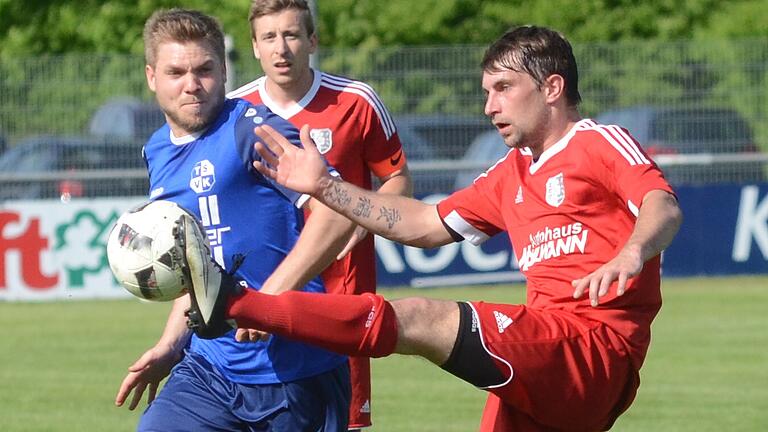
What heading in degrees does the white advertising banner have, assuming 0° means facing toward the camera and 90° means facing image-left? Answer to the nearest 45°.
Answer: approximately 0°

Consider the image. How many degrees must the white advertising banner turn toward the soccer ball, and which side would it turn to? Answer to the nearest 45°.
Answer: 0° — it already faces it

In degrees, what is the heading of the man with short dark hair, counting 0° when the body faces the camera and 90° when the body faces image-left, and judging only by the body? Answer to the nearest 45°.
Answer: approximately 45°

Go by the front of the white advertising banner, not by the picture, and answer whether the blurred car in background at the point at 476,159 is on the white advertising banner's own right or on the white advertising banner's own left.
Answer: on the white advertising banner's own left

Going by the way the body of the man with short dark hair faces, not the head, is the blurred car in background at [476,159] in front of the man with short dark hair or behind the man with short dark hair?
behind
